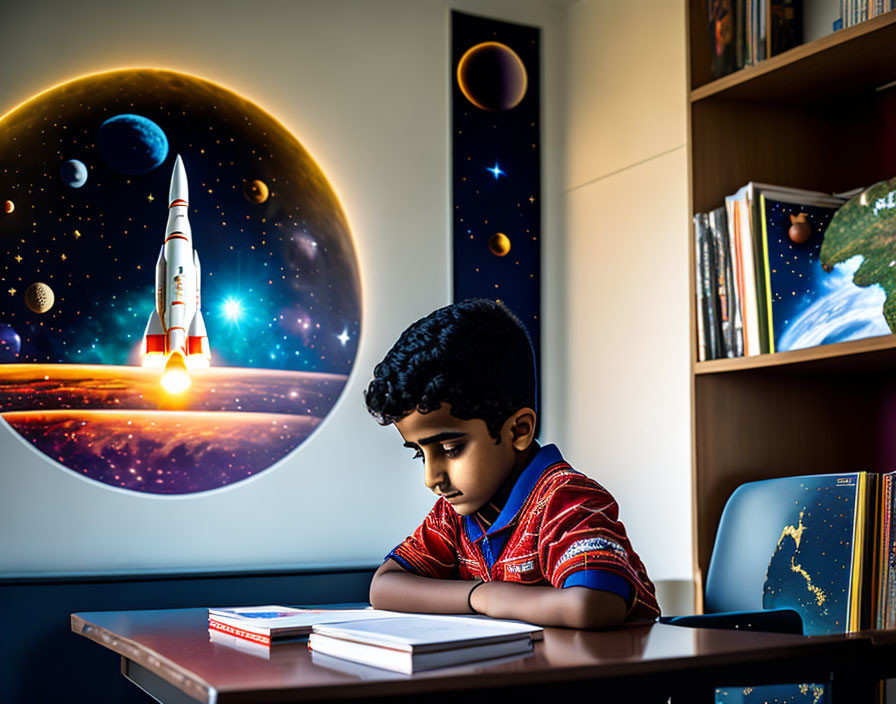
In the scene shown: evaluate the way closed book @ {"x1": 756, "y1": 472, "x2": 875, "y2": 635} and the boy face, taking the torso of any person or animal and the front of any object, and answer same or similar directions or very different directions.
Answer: same or similar directions

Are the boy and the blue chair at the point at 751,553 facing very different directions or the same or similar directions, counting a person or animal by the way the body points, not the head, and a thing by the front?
same or similar directions

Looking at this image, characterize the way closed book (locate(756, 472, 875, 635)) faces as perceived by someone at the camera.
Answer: facing the viewer and to the left of the viewer

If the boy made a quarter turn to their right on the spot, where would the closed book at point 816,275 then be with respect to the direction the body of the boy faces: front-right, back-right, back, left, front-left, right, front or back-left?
right

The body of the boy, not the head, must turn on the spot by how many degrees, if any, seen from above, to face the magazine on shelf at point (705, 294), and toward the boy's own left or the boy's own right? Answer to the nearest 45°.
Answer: approximately 180°

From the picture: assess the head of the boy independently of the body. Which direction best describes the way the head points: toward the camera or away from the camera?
toward the camera
